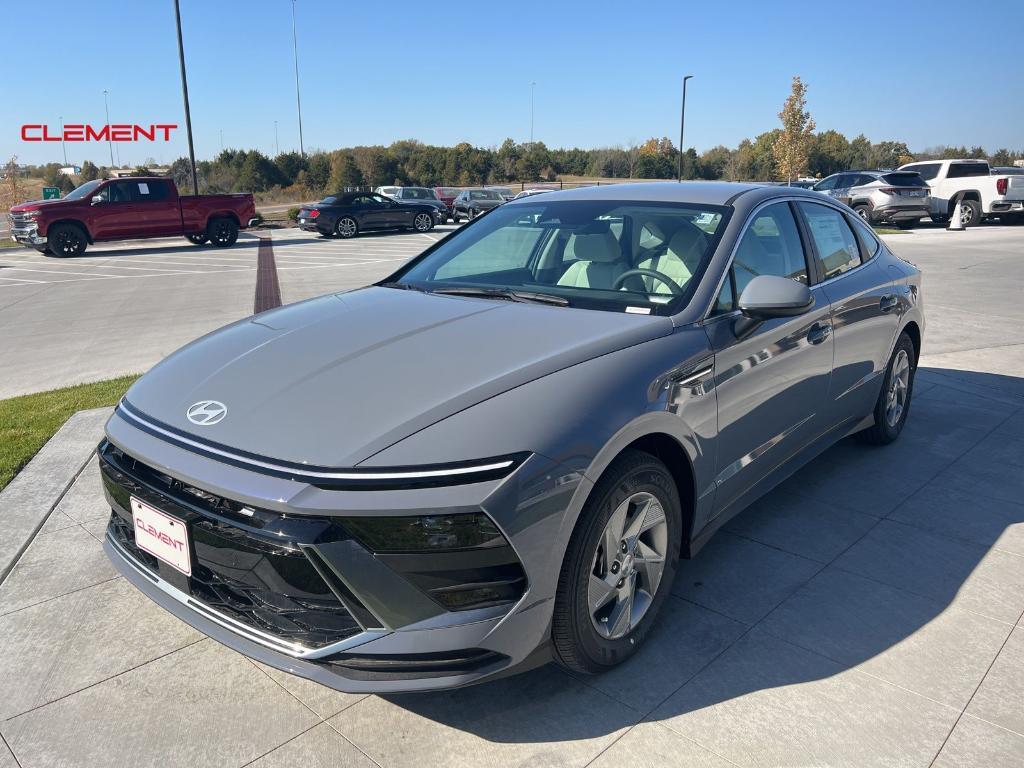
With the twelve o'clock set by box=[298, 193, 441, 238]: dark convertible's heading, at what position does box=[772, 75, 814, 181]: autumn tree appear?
The autumn tree is roughly at 12 o'clock from the dark convertible.

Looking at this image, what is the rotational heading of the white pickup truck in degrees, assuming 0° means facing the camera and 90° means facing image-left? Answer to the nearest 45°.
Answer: approximately 135°

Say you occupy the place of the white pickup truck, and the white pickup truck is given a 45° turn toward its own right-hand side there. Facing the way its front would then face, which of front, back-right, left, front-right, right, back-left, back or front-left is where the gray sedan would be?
back

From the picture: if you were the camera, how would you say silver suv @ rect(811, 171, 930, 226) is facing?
facing away from the viewer and to the left of the viewer

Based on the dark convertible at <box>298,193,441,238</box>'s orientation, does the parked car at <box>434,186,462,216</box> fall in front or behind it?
in front

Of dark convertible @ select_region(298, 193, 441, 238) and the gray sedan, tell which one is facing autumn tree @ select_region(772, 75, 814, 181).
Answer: the dark convertible

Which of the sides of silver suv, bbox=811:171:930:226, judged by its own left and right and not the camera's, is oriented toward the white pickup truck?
right

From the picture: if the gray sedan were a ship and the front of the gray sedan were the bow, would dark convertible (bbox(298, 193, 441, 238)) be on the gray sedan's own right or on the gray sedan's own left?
on the gray sedan's own right

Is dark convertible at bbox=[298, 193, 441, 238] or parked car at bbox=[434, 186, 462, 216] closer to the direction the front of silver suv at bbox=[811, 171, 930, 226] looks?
the parked car

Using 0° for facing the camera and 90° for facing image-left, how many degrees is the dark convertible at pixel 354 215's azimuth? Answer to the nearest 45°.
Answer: approximately 225°

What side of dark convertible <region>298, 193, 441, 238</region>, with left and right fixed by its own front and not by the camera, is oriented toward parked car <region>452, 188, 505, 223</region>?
front
